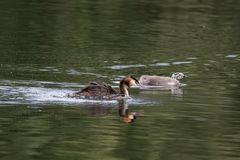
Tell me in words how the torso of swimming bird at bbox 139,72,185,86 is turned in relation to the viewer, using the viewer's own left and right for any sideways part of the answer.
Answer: facing to the right of the viewer
